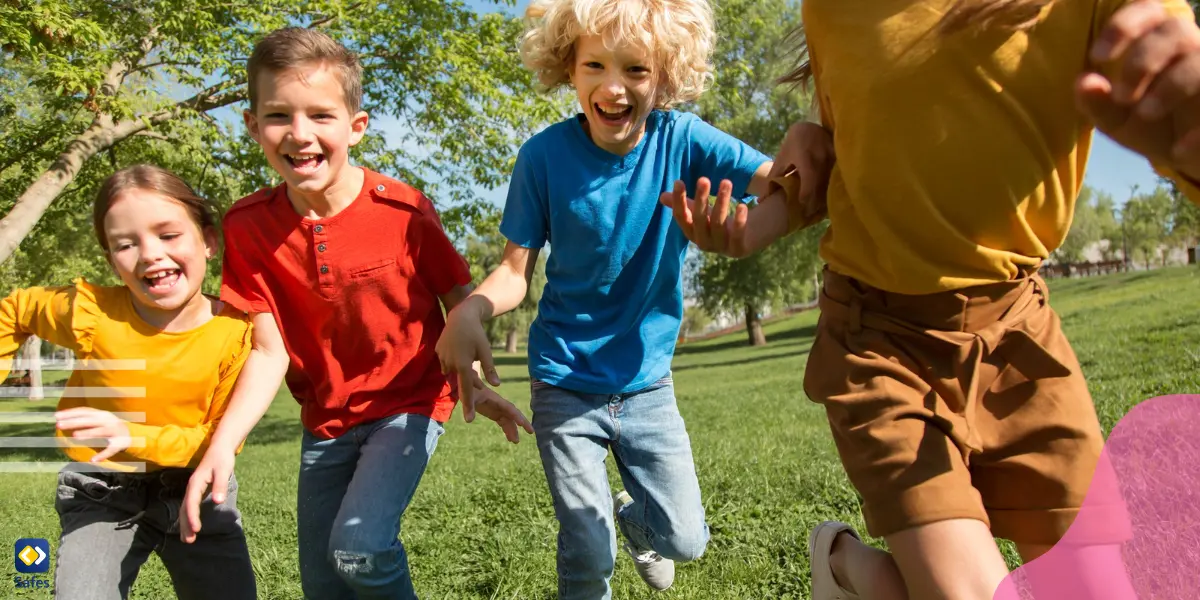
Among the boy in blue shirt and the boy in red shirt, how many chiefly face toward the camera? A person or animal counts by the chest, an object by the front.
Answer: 2

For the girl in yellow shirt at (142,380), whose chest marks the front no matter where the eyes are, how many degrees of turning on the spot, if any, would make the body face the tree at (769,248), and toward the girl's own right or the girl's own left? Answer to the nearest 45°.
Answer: approximately 135° to the girl's own left

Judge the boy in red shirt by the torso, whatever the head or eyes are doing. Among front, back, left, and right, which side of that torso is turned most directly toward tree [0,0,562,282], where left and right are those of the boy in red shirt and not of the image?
back

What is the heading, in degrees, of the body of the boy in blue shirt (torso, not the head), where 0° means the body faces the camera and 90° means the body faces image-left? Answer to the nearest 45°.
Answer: approximately 0°

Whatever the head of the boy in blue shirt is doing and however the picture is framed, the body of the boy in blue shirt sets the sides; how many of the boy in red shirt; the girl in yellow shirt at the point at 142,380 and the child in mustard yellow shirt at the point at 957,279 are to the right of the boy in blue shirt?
2

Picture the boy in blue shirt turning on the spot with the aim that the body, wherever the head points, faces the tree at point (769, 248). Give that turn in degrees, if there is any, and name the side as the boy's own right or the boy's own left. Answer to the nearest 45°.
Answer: approximately 180°

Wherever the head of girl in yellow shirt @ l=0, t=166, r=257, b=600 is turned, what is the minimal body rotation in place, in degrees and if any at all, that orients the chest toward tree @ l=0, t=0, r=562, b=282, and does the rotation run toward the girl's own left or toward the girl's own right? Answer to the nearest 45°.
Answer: approximately 180°

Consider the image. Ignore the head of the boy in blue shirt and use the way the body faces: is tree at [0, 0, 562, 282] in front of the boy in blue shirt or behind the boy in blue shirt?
behind
